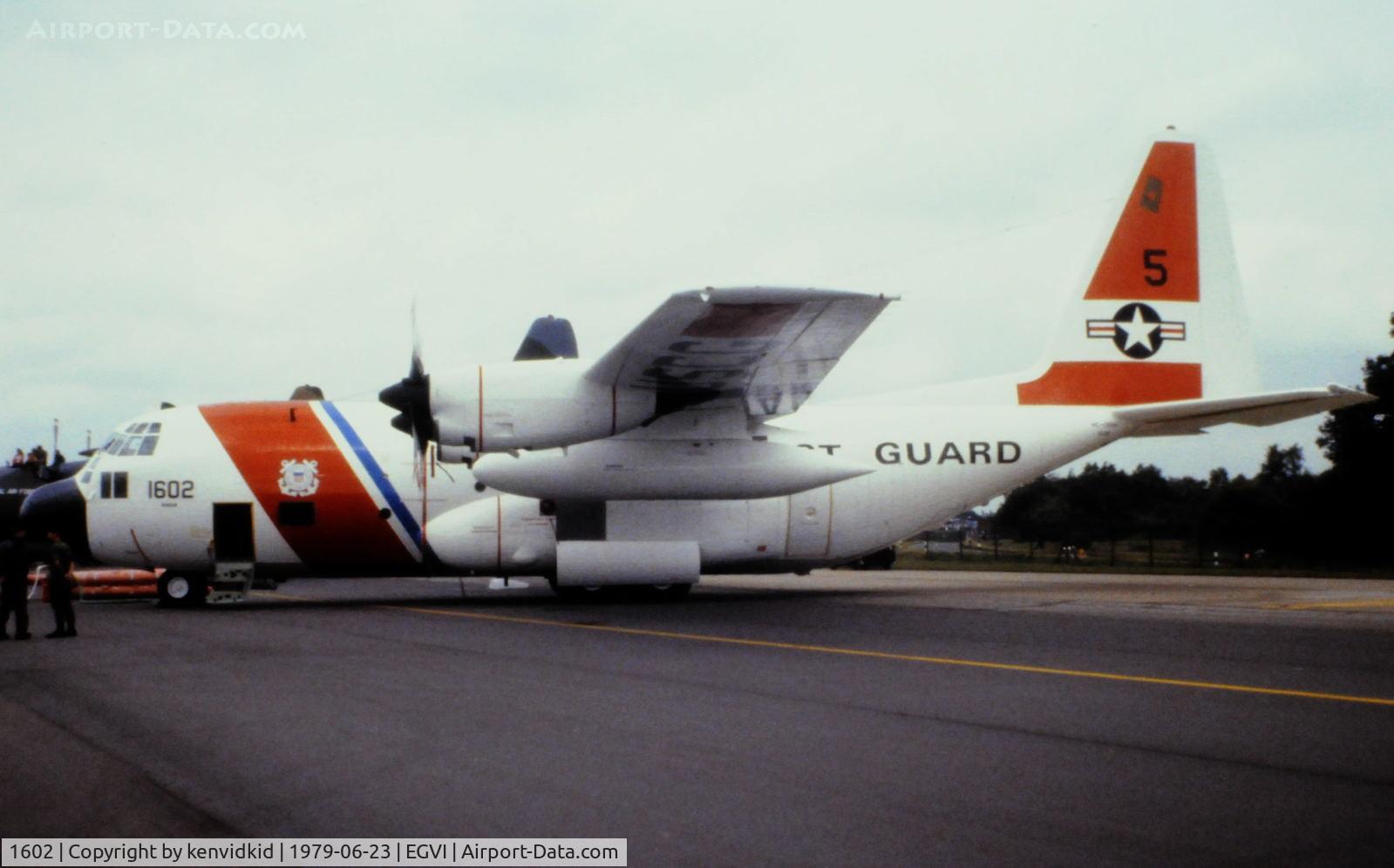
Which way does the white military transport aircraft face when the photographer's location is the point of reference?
facing to the left of the viewer

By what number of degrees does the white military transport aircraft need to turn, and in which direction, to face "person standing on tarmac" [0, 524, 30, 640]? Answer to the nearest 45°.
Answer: approximately 45° to its left
